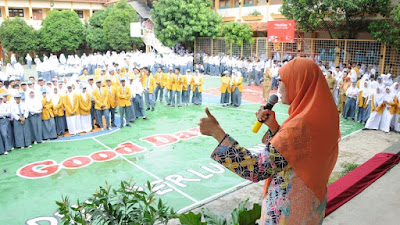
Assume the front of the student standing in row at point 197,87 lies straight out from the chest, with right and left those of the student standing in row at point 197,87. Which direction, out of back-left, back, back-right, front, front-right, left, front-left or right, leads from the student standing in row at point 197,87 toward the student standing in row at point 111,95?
front-right

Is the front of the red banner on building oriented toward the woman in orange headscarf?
yes

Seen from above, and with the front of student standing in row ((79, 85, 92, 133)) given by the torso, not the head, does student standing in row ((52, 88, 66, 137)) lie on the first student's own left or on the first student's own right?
on the first student's own right

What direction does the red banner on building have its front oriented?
toward the camera

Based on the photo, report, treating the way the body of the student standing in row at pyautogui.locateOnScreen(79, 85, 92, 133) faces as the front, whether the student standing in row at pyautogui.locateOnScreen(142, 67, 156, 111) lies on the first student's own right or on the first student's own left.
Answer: on the first student's own left

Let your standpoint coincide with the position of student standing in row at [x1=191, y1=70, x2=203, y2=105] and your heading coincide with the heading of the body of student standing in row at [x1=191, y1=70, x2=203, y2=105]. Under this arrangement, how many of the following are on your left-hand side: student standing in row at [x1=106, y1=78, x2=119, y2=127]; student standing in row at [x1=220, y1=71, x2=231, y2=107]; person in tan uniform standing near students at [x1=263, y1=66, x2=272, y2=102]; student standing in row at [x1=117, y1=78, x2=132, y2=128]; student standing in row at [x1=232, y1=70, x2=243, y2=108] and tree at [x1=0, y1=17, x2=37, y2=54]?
3

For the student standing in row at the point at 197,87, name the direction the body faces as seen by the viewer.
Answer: toward the camera

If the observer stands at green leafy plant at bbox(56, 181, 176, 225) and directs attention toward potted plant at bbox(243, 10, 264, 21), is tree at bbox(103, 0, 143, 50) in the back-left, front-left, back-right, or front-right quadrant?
front-left

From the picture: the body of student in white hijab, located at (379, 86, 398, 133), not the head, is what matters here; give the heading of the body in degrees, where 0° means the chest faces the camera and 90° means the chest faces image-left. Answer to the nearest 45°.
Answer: approximately 45°

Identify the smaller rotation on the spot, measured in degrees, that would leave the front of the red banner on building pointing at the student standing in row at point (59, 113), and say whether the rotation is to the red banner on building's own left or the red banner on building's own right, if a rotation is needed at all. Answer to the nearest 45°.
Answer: approximately 45° to the red banner on building's own right

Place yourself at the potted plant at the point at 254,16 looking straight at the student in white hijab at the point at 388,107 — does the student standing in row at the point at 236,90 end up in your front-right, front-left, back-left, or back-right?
front-right

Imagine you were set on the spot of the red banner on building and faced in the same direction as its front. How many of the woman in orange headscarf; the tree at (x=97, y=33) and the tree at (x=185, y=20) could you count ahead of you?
1

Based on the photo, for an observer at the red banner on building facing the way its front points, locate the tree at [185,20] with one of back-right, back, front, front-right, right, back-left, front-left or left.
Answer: back-right

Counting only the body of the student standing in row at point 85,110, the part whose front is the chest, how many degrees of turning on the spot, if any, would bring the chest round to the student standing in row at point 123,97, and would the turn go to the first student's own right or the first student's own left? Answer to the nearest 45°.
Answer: approximately 45° to the first student's own left

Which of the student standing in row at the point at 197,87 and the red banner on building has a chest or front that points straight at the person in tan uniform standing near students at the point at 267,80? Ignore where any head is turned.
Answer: the red banner on building
